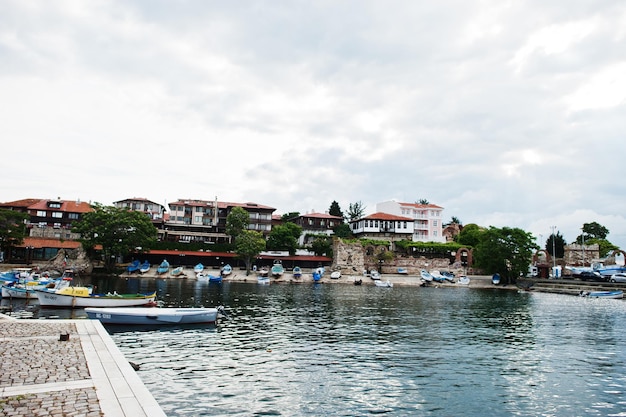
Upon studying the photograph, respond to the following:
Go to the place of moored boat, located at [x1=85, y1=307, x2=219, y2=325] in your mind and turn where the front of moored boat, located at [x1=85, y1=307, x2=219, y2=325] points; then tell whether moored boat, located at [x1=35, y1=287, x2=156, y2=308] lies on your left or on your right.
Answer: on your right

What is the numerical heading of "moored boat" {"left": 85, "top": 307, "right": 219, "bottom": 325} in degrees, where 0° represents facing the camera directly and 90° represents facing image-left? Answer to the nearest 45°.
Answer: approximately 90°

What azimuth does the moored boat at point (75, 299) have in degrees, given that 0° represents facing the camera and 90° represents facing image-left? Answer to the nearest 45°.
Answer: approximately 90°

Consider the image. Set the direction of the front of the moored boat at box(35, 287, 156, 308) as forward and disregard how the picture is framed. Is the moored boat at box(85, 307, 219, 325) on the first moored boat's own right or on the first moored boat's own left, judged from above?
on the first moored boat's own left
